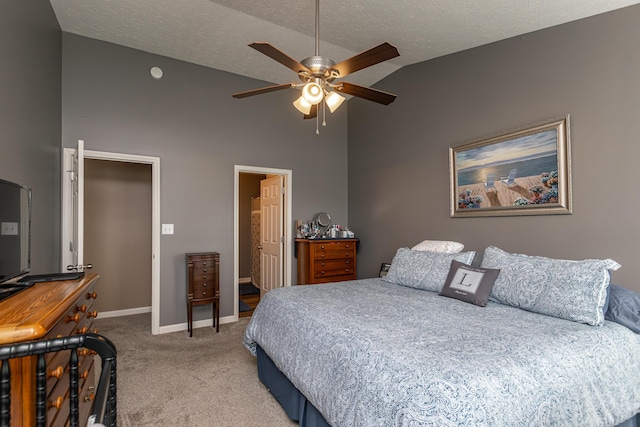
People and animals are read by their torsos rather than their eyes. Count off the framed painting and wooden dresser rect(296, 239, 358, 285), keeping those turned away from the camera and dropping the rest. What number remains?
0

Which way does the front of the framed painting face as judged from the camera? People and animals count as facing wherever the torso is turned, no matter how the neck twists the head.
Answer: facing the viewer and to the left of the viewer

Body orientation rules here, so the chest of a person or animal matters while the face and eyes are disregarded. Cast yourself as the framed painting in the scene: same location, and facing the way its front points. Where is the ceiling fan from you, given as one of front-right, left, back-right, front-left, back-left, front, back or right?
front

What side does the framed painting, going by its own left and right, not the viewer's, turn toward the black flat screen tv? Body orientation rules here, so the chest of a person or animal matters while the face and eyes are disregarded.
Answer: front

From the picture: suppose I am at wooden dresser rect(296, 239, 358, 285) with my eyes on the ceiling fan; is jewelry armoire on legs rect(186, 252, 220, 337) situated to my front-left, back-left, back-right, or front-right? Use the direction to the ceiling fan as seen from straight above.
front-right

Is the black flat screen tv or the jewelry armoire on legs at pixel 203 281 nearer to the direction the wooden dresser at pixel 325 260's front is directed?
the black flat screen tv

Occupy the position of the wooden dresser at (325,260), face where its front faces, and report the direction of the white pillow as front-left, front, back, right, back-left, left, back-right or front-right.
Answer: front

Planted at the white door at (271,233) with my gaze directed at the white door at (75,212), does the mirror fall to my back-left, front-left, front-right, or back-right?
back-left

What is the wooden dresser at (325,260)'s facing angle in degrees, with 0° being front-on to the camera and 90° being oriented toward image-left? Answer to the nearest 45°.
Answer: approximately 315°

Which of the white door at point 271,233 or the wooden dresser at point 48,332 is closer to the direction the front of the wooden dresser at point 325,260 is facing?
the wooden dresser

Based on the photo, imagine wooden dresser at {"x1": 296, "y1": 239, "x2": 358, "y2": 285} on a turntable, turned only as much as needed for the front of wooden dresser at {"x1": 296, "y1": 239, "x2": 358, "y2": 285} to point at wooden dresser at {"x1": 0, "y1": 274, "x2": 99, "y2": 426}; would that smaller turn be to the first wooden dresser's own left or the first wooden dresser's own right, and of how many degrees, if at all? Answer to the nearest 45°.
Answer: approximately 45° to the first wooden dresser's own right

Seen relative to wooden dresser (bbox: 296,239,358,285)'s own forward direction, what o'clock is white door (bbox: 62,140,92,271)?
The white door is roughly at 3 o'clock from the wooden dresser.
